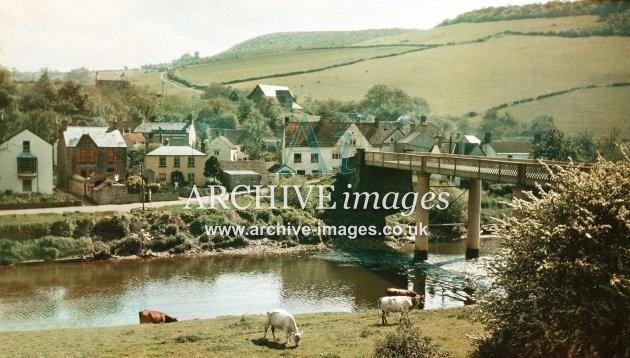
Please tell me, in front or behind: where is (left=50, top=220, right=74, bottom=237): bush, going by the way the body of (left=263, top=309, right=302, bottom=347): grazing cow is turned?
behind

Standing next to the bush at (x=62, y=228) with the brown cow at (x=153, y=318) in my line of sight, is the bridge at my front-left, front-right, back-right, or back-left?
front-left

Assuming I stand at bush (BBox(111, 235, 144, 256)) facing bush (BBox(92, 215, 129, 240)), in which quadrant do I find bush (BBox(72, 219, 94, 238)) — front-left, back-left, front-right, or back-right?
front-left

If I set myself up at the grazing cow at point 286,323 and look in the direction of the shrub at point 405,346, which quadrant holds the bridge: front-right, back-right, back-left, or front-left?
back-left

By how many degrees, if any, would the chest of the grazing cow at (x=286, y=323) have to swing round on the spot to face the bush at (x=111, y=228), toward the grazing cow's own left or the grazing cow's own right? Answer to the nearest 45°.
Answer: approximately 180°

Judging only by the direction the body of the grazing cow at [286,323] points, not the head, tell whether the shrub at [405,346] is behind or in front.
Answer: in front
